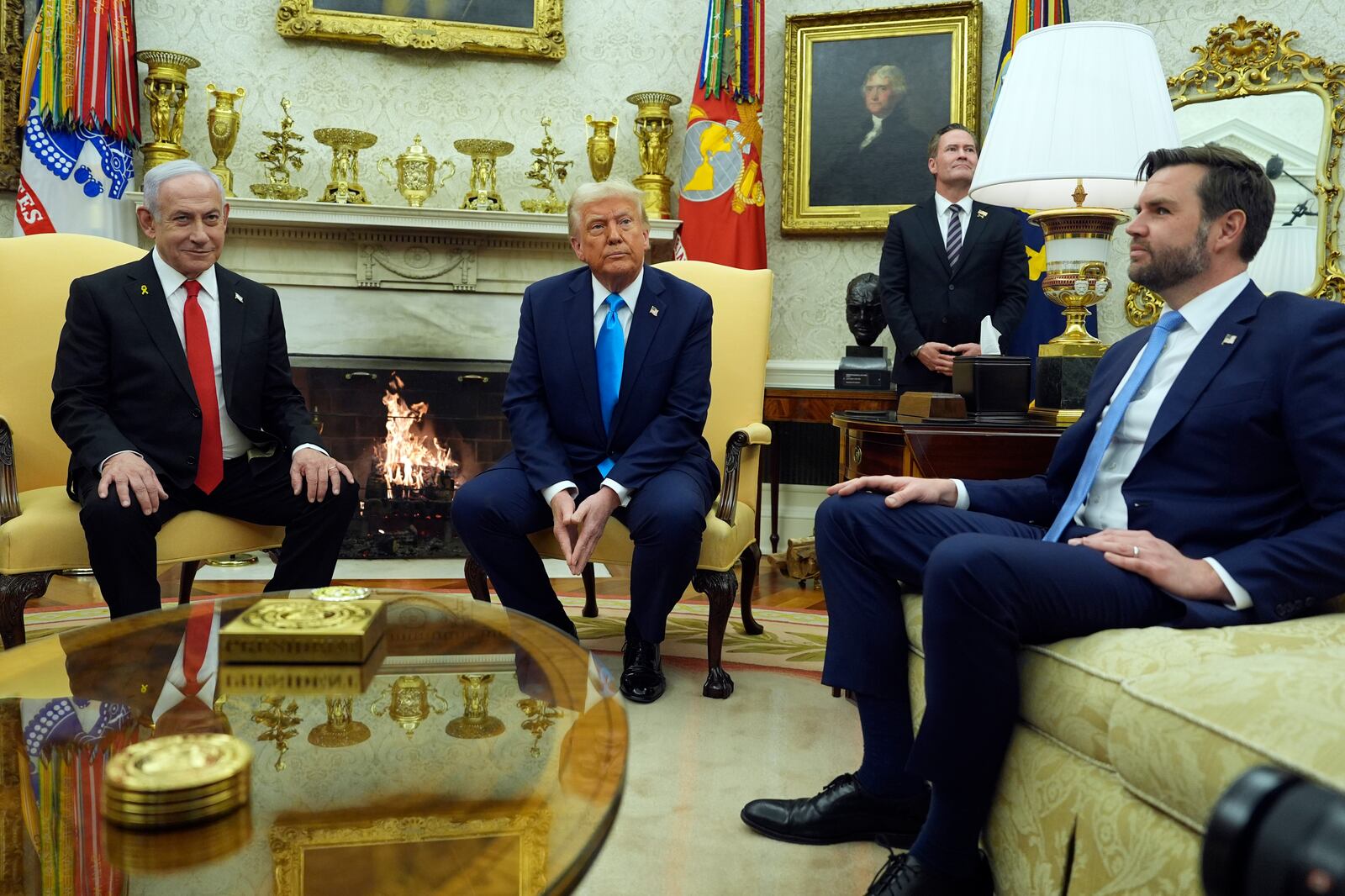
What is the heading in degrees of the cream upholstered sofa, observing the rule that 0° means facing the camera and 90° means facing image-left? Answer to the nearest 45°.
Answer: approximately 45°

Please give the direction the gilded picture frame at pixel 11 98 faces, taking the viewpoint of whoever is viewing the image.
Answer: facing the viewer

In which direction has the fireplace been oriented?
toward the camera

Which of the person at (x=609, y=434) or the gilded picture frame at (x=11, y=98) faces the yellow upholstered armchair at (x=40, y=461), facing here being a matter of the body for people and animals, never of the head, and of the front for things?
the gilded picture frame

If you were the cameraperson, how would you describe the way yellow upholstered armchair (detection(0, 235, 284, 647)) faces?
facing the viewer and to the right of the viewer

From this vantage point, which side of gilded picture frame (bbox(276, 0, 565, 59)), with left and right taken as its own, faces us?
front

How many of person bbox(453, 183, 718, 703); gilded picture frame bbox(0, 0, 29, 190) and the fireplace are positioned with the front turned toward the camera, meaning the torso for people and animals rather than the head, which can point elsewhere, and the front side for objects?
3

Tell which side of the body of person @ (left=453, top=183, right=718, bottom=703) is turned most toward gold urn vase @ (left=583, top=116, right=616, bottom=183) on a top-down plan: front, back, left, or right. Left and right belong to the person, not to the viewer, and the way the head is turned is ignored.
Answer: back

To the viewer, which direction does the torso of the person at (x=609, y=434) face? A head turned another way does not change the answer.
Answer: toward the camera

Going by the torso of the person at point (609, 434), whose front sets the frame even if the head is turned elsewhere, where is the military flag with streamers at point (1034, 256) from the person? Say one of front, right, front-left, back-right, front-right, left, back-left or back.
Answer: back-left
